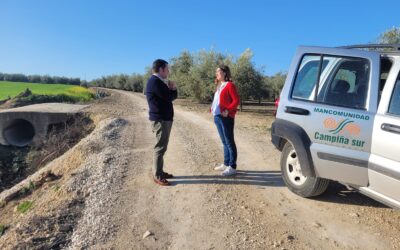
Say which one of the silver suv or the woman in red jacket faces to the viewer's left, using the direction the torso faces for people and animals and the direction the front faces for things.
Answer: the woman in red jacket

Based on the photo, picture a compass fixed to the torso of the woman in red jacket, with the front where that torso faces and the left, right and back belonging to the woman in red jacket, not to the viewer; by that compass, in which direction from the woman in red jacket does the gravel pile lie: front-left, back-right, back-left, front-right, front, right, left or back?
front

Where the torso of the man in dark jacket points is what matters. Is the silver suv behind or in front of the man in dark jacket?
in front

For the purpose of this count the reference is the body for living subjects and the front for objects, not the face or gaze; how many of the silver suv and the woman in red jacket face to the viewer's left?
1

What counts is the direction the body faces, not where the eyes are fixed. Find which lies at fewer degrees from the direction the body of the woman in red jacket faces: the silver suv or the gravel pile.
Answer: the gravel pile

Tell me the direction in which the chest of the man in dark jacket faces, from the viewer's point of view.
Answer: to the viewer's right

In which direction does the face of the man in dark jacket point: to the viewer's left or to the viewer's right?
to the viewer's right

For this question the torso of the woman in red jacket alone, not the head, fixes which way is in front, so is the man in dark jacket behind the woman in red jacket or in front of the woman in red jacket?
in front

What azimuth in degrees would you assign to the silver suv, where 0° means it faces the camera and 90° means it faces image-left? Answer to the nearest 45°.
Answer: approximately 315°

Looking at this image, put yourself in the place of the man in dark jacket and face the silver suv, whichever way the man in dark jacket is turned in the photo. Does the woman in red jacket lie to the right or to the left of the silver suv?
left

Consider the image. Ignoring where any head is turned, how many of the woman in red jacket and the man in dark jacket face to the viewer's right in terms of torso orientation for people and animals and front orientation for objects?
1

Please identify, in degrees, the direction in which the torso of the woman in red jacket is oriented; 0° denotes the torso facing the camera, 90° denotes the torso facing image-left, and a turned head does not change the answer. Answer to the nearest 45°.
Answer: approximately 90°
